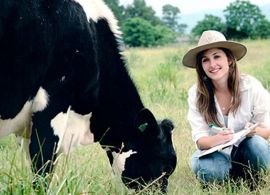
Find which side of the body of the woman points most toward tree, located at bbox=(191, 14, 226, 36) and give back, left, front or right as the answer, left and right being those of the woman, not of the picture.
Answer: back

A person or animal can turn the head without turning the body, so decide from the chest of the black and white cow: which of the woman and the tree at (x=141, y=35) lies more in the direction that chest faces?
the woman

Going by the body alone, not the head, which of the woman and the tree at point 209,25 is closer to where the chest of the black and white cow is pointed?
the woman

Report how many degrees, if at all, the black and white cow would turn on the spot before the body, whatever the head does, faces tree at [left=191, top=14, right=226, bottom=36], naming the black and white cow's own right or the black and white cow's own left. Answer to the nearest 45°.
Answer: approximately 90° to the black and white cow's own left

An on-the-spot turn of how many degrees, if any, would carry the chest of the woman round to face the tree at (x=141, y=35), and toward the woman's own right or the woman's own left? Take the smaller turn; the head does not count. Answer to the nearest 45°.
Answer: approximately 180°

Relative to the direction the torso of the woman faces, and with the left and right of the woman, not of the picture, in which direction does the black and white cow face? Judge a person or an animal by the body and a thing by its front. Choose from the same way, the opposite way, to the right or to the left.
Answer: to the left

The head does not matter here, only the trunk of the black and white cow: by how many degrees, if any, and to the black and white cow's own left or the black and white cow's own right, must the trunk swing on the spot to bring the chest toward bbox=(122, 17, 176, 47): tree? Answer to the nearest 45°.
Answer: approximately 90° to the black and white cow's own left

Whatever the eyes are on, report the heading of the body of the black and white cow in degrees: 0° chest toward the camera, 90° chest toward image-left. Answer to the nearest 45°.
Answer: approximately 270°

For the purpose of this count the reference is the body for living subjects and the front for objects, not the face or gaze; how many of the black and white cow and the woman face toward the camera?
1
